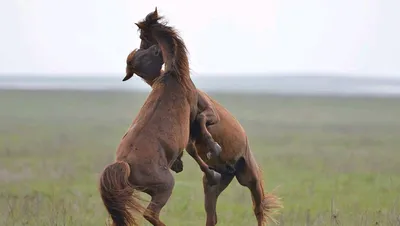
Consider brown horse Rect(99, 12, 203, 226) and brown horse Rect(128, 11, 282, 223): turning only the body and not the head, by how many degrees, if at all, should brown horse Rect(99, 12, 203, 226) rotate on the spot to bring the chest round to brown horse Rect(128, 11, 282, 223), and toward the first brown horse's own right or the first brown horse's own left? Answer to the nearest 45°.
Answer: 0° — it already faces it

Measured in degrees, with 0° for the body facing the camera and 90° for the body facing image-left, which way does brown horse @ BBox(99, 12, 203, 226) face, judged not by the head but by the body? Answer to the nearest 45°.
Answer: approximately 225°
